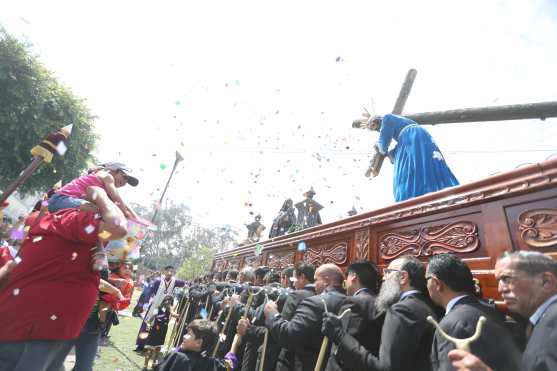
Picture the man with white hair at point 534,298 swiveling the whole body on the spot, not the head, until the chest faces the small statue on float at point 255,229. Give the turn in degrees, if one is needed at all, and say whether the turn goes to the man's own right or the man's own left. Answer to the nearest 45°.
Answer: approximately 45° to the man's own right

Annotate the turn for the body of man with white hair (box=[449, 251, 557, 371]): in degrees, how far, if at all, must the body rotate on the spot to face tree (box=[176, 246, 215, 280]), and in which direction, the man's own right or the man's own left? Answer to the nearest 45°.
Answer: approximately 45° to the man's own right

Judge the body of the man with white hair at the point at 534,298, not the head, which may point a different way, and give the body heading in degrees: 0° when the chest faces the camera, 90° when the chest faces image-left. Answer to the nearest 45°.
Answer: approximately 90°

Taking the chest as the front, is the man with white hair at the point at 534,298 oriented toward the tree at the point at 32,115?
yes

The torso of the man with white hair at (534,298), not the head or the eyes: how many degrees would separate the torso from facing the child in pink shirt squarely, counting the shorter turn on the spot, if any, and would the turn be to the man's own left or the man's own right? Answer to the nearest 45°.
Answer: approximately 45° to the man's own left

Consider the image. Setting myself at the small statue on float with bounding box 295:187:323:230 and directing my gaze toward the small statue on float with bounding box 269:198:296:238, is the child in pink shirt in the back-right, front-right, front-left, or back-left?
back-left
